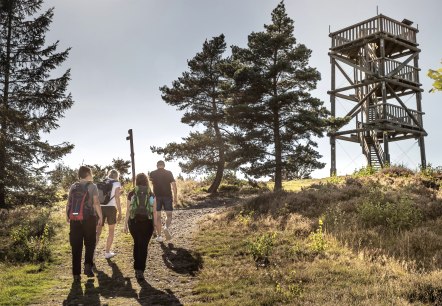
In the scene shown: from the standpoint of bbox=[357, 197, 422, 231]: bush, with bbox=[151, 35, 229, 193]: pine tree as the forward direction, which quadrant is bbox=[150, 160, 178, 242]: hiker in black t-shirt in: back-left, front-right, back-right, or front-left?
front-left

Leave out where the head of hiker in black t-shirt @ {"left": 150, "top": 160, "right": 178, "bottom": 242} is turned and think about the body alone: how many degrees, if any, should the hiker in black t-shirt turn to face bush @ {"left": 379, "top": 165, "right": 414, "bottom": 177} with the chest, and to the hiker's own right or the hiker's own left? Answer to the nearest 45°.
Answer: approximately 45° to the hiker's own right

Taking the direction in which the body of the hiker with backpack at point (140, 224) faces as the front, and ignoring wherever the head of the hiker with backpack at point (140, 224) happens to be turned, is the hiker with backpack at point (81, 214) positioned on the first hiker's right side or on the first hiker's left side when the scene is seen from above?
on the first hiker's left side

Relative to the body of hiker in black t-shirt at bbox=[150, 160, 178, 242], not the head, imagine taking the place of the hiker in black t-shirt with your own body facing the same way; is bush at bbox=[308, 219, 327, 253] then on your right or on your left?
on your right

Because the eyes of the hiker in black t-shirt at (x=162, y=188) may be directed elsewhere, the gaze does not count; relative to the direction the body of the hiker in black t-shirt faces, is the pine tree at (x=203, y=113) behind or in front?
in front

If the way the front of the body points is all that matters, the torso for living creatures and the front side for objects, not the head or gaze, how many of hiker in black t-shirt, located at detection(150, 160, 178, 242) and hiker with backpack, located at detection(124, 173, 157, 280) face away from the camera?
2

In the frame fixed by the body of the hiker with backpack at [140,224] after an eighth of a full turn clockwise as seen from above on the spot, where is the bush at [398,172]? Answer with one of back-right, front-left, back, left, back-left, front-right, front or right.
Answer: front

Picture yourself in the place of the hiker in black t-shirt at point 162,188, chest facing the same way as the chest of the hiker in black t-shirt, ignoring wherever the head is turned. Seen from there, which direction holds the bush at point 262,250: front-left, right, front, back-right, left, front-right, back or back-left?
back-right

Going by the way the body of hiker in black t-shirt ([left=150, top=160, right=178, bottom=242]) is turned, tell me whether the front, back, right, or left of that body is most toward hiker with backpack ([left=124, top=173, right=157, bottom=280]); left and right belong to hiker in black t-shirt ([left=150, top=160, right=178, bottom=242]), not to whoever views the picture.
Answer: back

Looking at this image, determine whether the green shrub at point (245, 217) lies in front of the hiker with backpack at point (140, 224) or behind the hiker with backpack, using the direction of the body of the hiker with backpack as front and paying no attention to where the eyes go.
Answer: in front

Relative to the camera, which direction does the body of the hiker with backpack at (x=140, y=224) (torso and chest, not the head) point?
away from the camera

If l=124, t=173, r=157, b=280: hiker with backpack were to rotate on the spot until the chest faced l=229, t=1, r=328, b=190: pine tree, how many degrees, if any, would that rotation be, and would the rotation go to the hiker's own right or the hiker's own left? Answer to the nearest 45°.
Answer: approximately 45° to the hiker's own right

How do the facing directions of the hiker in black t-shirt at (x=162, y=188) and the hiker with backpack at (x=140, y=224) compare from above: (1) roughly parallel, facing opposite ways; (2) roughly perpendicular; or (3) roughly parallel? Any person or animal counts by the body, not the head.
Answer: roughly parallel

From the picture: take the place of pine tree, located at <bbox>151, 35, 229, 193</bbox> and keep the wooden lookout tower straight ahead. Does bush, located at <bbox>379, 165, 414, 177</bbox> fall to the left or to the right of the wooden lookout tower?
right

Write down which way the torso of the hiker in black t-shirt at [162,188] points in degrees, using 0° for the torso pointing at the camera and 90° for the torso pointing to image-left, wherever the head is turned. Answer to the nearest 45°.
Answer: approximately 180°
